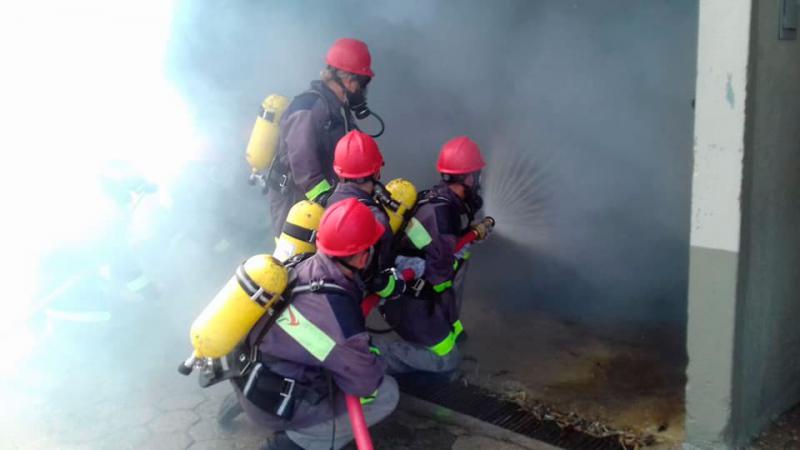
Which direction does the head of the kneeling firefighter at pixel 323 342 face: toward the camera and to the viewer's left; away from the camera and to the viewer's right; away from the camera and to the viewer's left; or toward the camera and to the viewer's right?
away from the camera and to the viewer's right

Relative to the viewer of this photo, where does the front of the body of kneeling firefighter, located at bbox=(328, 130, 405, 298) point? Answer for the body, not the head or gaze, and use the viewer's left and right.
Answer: facing away from the viewer and to the right of the viewer

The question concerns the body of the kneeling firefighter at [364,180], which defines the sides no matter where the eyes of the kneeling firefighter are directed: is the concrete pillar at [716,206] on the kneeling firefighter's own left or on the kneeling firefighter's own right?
on the kneeling firefighter's own right

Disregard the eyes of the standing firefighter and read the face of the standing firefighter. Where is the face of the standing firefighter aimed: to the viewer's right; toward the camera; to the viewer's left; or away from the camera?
to the viewer's right

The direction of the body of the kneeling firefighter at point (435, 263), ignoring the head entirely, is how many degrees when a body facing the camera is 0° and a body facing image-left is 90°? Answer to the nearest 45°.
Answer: approximately 270°

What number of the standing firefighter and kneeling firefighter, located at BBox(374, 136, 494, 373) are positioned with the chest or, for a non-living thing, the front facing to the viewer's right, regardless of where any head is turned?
2

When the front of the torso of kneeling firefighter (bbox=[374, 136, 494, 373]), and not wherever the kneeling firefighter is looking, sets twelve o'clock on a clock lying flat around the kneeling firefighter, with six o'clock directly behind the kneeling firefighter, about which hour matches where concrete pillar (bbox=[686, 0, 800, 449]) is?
The concrete pillar is roughly at 1 o'clock from the kneeling firefighter.

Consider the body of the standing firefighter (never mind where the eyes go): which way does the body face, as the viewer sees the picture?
to the viewer's right

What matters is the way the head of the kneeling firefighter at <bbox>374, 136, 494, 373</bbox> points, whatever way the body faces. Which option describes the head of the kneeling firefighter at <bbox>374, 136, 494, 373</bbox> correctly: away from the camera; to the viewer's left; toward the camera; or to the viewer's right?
to the viewer's right

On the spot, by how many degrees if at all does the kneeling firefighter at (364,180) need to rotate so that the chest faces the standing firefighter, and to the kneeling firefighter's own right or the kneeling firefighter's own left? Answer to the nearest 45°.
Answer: approximately 90° to the kneeling firefighter's own left
